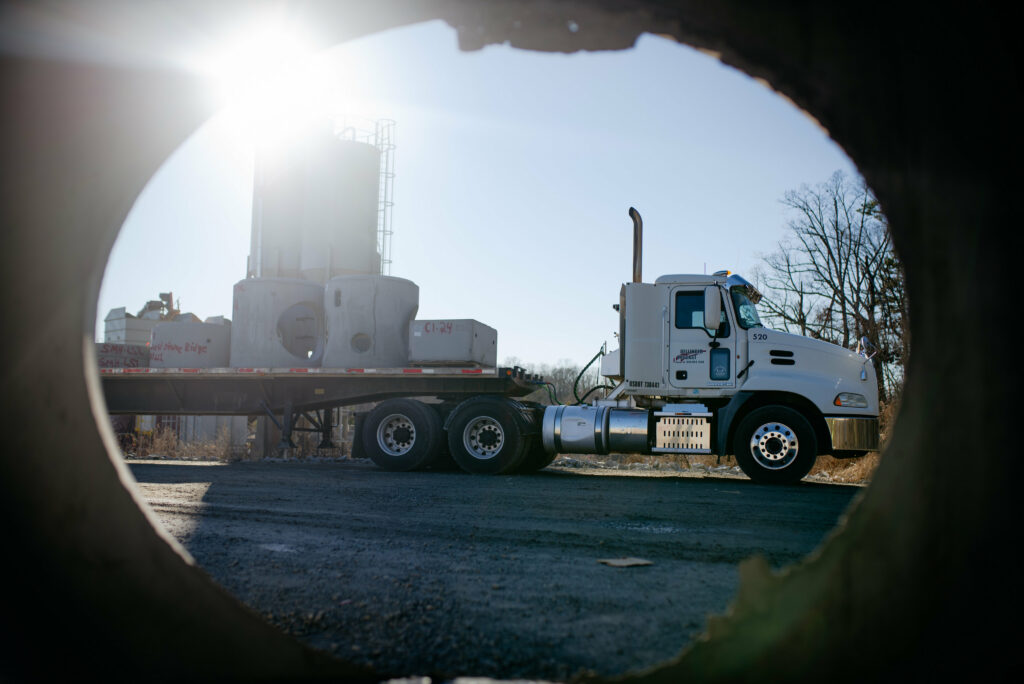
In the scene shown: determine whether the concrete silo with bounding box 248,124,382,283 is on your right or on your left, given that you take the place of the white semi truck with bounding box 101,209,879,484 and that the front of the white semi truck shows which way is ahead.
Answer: on your left

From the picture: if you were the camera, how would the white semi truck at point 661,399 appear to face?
facing to the right of the viewer
